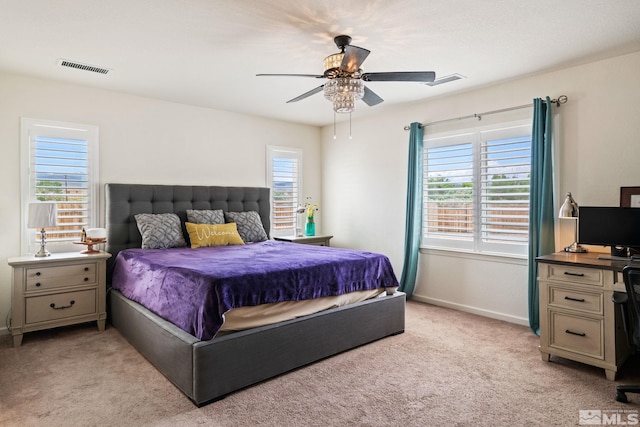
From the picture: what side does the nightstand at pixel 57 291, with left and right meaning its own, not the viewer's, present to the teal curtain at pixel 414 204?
left

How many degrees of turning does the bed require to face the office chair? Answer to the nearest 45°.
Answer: approximately 45° to its left

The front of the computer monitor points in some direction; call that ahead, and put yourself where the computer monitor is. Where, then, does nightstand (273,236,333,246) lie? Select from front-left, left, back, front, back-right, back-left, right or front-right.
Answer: right

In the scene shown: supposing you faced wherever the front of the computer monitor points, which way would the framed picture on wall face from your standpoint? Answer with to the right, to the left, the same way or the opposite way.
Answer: the same way

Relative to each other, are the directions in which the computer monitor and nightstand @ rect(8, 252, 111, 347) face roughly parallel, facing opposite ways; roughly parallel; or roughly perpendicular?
roughly perpendicular

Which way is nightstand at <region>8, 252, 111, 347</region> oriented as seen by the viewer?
toward the camera

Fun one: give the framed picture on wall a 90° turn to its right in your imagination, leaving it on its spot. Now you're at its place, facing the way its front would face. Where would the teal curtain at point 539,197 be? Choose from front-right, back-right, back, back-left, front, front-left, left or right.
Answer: front

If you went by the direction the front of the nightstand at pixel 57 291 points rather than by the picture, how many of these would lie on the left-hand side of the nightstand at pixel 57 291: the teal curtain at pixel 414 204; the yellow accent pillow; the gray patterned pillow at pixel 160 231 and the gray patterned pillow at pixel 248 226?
4

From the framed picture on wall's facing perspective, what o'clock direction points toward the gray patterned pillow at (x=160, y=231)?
The gray patterned pillow is roughly at 2 o'clock from the framed picture on wall.

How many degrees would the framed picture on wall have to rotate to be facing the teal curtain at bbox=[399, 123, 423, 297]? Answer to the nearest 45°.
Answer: approximately 90° to its right

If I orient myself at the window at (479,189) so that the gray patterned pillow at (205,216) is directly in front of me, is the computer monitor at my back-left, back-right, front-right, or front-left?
back-left

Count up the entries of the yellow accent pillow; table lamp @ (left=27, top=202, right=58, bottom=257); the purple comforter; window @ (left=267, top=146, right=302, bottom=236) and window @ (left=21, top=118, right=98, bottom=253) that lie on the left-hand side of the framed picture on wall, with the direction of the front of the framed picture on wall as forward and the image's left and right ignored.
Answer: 0

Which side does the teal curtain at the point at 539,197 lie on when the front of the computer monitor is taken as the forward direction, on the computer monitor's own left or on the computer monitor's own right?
on the computer monitor's own right

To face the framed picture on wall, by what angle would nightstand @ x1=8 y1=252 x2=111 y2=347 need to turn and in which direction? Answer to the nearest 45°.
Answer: approximately 45° to its left

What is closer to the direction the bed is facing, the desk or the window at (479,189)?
the desk
